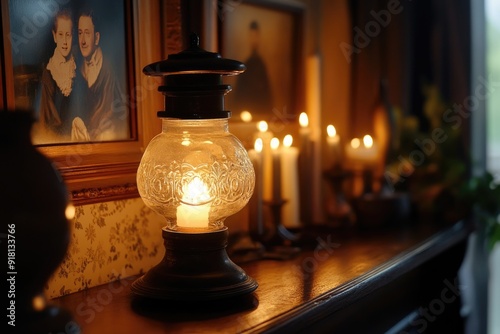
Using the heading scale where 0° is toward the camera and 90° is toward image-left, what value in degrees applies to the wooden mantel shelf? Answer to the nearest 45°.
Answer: approximately 315°
